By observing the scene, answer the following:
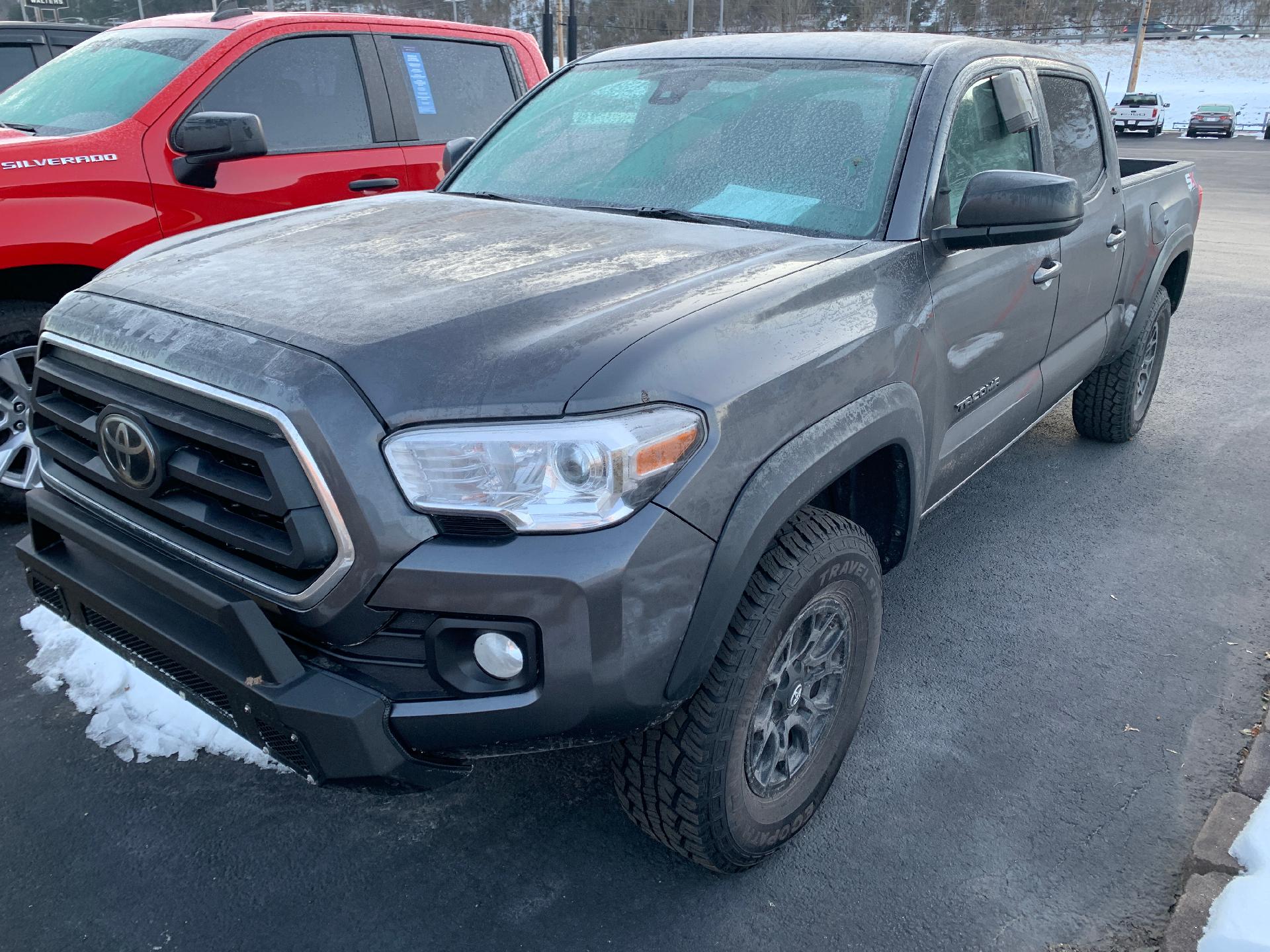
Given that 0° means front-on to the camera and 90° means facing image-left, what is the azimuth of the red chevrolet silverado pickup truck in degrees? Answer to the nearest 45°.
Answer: approximately 45°

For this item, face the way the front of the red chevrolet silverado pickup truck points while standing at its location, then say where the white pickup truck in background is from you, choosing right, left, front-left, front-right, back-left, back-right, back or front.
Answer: back

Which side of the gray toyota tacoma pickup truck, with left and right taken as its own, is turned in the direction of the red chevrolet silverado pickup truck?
right

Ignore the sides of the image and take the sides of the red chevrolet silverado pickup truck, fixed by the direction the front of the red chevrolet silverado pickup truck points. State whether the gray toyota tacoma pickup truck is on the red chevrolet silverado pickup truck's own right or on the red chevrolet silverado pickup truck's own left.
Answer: on the red chevrolet silverado pickup truck's own left
